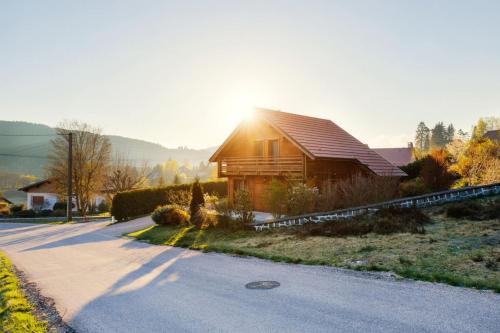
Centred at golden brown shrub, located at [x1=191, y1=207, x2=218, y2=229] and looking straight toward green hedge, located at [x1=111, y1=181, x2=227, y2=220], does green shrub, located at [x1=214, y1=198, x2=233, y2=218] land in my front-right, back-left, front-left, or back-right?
front-right

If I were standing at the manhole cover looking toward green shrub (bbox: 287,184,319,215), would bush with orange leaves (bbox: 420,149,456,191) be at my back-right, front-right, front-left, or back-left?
front-right

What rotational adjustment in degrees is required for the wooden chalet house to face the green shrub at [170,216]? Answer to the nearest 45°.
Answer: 0° — it already faces it

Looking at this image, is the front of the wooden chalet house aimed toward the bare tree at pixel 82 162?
no

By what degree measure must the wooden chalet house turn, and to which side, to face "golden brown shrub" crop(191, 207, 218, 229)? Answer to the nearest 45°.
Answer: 0° — it already faces it

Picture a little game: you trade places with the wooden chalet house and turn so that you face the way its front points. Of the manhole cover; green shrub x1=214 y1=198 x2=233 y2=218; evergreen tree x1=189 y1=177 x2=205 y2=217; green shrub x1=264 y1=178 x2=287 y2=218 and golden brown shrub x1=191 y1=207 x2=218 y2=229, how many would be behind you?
0

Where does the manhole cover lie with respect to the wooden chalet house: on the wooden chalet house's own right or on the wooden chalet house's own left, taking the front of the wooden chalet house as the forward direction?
on the wooden chalet house's own left

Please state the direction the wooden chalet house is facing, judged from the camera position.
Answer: facing the viewer and to the left of the viewer

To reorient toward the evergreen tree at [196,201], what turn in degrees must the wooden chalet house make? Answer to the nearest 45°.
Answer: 0° — it already faces it

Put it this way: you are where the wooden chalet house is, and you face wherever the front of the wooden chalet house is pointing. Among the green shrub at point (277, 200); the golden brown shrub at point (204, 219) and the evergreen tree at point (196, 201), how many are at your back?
0

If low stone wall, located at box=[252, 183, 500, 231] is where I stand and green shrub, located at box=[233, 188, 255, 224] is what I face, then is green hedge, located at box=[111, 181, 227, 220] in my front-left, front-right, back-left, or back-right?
front-right

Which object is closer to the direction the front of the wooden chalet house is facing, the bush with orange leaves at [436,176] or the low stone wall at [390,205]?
the low stone wall

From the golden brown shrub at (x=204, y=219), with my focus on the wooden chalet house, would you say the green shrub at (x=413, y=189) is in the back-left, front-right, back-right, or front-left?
front-right

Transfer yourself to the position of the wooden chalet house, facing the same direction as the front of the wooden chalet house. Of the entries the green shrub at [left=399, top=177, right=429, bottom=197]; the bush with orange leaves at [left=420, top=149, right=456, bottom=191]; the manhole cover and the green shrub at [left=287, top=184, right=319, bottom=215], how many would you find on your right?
0

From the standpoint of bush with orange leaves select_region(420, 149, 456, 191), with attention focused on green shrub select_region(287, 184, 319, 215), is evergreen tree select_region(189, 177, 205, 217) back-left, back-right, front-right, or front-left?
front-right

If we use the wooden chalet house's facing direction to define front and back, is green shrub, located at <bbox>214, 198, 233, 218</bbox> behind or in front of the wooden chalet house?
in front

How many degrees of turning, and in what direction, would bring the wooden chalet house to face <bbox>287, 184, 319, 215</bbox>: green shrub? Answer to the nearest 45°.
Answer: approximately 45° to its left

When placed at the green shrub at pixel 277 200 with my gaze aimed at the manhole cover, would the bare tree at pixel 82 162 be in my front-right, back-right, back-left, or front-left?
back-right

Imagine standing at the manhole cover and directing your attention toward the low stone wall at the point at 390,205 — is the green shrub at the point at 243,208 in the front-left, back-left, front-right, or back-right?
front-left
